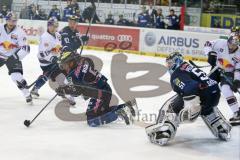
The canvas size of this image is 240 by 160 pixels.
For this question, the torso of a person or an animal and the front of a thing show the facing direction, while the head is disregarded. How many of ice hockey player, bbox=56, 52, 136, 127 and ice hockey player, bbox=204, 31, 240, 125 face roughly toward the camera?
1

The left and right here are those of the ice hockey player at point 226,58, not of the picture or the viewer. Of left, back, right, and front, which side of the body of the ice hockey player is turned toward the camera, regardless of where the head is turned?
front

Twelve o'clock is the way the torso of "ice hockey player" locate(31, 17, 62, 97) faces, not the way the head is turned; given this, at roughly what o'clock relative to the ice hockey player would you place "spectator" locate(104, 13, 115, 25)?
The spectator is roughly at 8 o'clock from the ice hockey player.

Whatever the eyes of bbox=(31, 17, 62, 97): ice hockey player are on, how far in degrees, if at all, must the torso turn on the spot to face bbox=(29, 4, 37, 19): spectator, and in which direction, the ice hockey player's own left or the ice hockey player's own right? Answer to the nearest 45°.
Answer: approximately 135° to the ice hockey player's own left

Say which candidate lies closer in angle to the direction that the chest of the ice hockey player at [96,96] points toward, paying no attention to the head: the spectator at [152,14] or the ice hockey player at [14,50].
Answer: the ice hockey player

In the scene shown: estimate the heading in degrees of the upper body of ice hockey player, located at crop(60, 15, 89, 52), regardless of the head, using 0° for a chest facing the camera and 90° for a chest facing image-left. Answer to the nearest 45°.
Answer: approximately 315°

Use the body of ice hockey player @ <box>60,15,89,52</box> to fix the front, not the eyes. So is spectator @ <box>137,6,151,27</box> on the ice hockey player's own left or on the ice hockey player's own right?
on the ice hockey player's own left

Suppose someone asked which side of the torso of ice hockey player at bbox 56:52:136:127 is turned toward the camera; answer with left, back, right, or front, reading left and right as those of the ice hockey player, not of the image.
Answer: left

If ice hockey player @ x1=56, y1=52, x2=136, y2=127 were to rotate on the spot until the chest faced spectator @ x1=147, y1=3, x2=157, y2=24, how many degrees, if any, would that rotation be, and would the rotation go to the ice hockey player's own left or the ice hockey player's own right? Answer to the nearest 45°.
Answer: approximately 90° to the ice hockey player's own right

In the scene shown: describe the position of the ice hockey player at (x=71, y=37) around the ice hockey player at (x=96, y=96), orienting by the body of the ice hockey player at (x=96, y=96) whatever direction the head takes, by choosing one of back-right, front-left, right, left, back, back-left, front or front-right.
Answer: right
